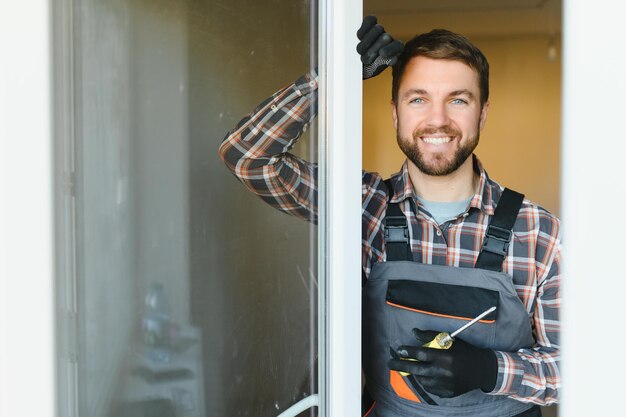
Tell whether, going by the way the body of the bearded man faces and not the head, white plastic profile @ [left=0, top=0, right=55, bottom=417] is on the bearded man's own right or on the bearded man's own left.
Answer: on the bearded man's own right

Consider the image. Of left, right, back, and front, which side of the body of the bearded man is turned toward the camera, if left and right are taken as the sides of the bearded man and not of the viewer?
front

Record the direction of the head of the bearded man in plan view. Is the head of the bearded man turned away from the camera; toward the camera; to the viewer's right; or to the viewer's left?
toward the camera

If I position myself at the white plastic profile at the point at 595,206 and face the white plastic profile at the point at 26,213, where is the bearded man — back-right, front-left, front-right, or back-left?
front-right

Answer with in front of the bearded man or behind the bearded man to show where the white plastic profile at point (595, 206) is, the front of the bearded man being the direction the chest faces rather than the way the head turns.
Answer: in front
